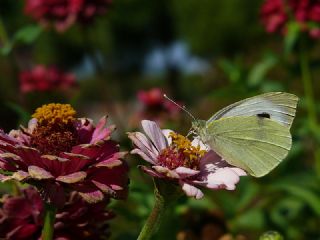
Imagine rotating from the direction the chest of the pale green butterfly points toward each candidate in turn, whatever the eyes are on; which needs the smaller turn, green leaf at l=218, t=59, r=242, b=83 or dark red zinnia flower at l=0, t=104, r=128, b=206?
the dark red zinnia flower

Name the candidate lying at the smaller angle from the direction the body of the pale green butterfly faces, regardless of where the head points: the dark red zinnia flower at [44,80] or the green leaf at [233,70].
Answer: the dark red zinnia flower

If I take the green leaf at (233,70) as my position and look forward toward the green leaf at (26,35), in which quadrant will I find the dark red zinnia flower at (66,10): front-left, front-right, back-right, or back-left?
front-right

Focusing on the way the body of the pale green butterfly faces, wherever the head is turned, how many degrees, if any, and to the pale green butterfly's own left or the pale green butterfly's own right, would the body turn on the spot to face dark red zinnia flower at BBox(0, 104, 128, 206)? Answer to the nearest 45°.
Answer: approximately 45° to the pale green butterfly's own left

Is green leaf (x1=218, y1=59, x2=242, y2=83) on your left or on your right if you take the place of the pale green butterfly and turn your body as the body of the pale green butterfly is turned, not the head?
on your right

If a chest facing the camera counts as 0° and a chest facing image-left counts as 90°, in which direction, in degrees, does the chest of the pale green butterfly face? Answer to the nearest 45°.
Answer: approximately 90°

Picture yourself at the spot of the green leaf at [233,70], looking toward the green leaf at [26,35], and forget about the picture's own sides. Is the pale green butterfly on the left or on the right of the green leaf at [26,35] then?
left
